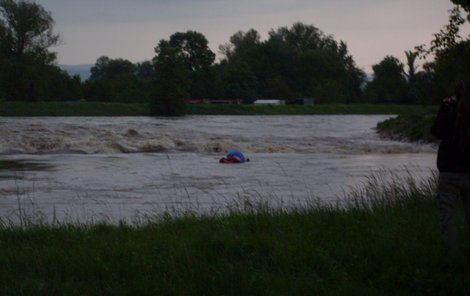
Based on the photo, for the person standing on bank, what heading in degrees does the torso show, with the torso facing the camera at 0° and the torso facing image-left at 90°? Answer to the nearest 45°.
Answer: approximately 180°

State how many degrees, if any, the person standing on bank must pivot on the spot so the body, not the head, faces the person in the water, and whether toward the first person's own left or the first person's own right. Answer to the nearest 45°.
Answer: approximately 45° to the first person's own left
